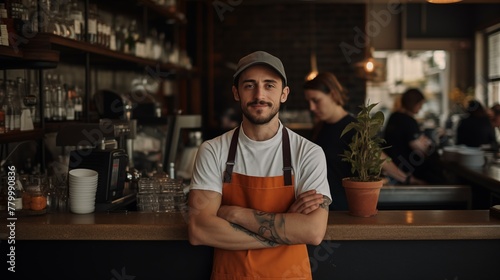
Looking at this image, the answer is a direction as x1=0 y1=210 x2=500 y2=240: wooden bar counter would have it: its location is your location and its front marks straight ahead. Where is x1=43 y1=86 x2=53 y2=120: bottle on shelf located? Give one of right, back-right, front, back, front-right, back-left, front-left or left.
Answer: back-right

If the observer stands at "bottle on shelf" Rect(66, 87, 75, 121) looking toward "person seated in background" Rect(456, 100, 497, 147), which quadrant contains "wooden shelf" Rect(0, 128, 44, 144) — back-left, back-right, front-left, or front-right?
back-right

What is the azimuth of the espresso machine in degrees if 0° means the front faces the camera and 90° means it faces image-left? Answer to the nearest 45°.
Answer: approximately 315°

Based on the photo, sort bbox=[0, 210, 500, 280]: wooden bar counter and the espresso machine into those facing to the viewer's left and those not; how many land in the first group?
0

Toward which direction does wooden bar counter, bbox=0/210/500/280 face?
toward the camera

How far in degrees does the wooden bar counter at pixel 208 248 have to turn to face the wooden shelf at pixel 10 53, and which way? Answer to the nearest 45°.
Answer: approximately 90° to its right

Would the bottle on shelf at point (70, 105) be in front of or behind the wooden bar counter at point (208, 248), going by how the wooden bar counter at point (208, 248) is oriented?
behind

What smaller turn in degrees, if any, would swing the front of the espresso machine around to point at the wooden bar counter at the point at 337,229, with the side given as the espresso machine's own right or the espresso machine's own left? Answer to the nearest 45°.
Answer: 0° — it already faces it
